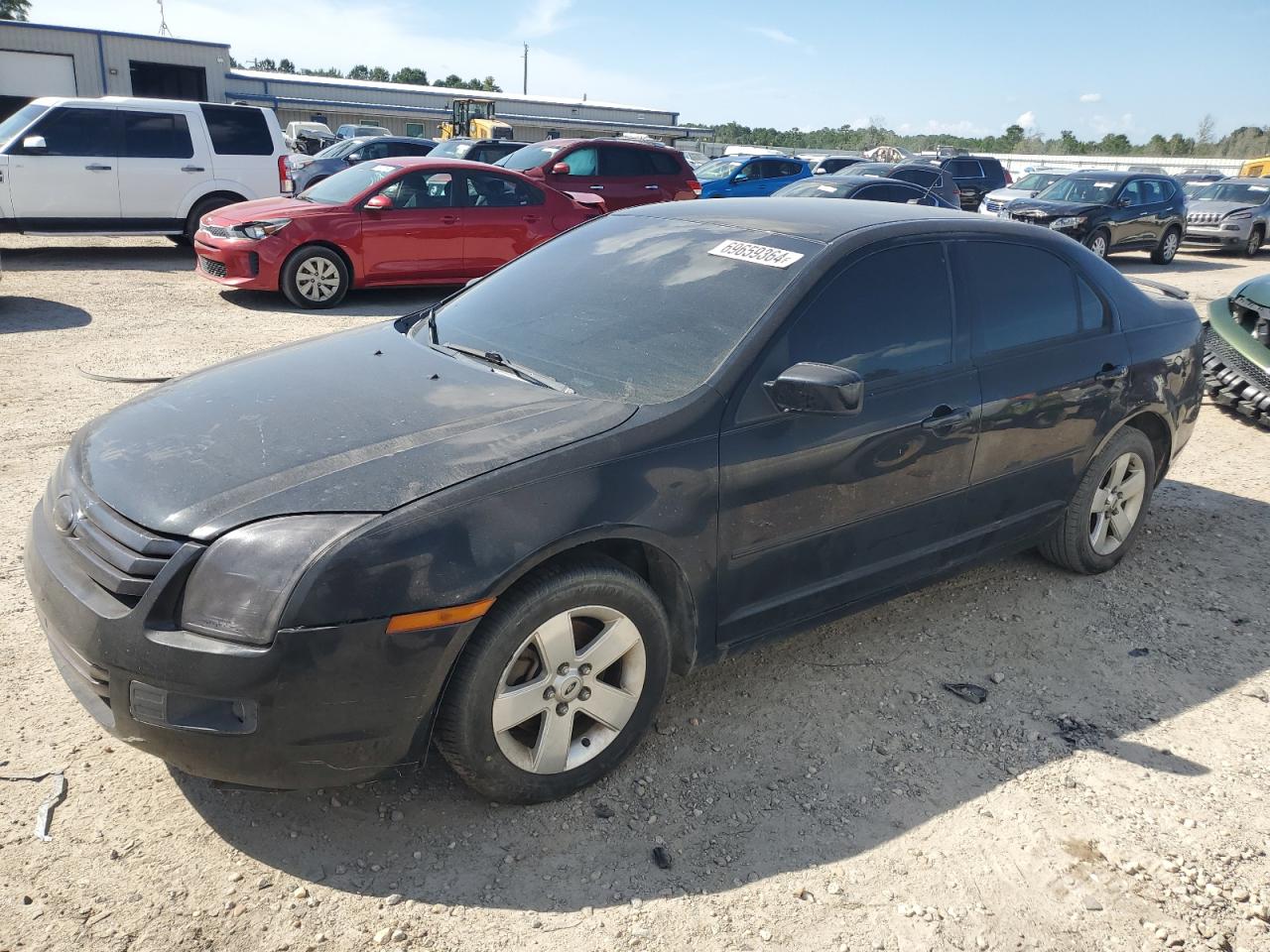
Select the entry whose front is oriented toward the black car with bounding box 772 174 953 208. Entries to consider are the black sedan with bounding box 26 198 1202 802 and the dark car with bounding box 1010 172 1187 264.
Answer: the dark car with bounding box 1010 172 1187 264

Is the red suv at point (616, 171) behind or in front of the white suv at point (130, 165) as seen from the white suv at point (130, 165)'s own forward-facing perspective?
behind

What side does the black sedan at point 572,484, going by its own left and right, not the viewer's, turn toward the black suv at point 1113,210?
back

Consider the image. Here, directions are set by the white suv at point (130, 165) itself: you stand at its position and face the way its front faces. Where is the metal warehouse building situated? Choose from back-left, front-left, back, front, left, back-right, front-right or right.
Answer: right

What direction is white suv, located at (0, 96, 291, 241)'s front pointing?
to the viewer's left

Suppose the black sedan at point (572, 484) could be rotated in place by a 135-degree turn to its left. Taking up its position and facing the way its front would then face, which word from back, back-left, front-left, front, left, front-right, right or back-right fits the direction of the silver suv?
front-left

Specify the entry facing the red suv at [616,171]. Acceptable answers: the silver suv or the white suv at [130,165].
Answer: the silver suv

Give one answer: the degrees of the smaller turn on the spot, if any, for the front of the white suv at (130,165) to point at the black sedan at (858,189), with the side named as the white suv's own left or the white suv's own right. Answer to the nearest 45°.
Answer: approximately 180°

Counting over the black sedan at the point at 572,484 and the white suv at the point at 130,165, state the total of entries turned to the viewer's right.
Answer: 0
